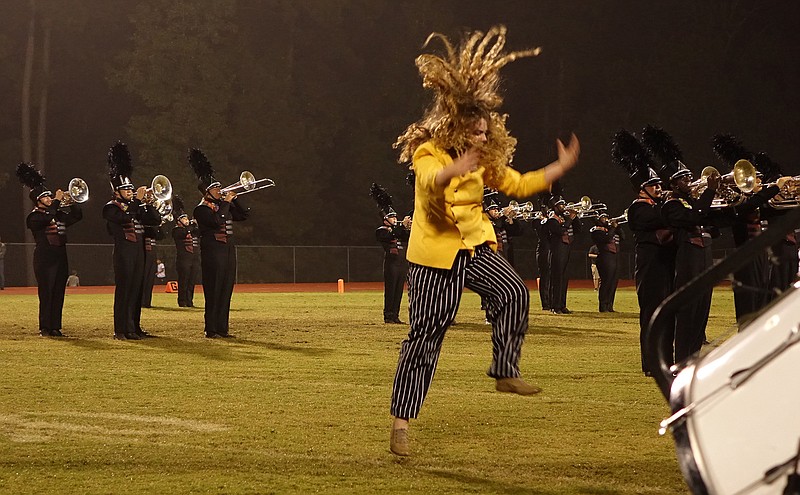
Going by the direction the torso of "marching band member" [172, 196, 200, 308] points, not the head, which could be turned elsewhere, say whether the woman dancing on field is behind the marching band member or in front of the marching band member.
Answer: in front

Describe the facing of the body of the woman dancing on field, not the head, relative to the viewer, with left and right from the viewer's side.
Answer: facing the viewer and to the right of the viewer

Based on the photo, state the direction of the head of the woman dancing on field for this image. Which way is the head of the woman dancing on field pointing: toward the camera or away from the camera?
toward the camera

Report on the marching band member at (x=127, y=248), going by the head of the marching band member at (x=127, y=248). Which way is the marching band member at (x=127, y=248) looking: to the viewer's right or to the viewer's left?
to the viewer's right

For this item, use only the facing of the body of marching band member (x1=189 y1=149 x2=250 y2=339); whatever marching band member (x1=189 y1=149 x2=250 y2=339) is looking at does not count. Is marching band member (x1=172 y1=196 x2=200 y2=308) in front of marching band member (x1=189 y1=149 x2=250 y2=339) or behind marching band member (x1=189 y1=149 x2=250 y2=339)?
behind

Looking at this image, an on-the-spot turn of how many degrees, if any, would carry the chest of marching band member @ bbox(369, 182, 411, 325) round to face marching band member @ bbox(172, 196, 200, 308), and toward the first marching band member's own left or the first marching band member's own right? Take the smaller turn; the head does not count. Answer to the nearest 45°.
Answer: approximately 180°

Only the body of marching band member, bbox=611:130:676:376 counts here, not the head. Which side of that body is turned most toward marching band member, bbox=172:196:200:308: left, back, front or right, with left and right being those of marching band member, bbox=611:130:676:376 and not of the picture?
back

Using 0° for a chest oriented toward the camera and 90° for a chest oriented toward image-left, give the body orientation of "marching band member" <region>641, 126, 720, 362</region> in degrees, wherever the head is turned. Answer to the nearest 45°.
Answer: approximately 315°

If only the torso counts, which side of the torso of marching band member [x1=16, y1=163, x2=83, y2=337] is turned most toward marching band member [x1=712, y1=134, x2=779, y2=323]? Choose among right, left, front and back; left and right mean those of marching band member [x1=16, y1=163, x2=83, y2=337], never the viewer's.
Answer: front

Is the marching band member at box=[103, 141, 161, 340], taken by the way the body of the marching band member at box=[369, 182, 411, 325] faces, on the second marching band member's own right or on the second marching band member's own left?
on the second marching band member's own right

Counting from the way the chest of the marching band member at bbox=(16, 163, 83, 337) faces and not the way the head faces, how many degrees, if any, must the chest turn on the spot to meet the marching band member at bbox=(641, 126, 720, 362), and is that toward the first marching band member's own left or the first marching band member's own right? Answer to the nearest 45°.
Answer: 0° — they already face them

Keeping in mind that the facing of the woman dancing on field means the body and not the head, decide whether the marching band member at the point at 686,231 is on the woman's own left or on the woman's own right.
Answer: on the woman's own left
